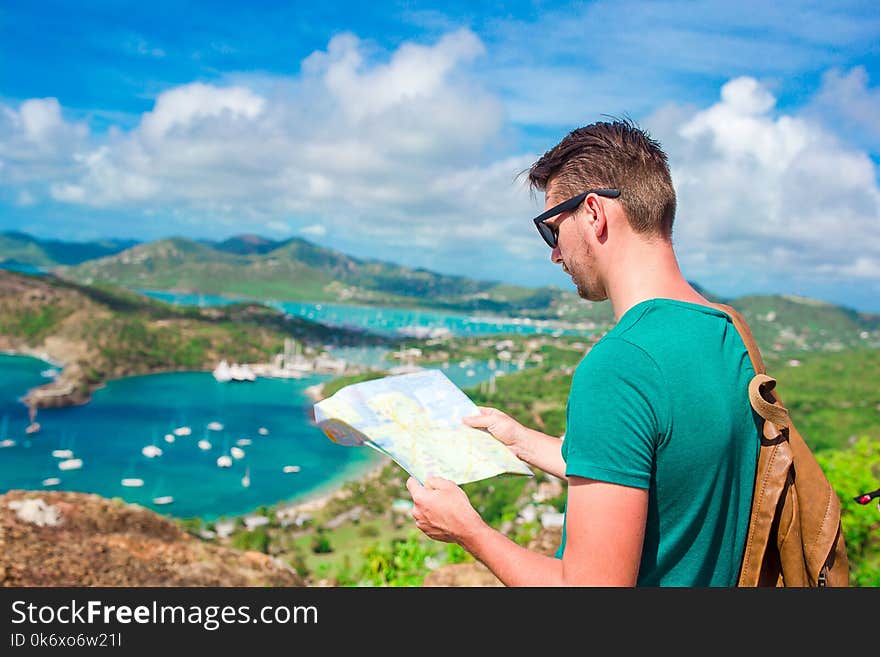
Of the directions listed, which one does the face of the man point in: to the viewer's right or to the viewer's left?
to the viewer's left

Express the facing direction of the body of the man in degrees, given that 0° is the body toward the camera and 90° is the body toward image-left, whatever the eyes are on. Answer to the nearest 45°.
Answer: approximately 135°

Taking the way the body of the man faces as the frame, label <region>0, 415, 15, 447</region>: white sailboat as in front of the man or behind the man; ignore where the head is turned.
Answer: in front

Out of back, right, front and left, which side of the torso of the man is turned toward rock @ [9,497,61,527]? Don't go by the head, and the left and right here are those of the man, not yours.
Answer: front

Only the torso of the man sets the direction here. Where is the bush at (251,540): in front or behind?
in front

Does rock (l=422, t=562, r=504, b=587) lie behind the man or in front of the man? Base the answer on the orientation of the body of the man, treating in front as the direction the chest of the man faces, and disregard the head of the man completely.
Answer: in front
